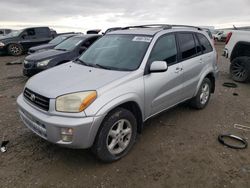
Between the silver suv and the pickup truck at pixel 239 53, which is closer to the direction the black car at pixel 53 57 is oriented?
the silver suv

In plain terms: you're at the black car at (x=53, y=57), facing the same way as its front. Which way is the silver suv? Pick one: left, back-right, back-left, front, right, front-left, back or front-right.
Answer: front-left

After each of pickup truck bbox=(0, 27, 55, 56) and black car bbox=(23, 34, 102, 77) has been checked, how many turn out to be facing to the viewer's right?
0

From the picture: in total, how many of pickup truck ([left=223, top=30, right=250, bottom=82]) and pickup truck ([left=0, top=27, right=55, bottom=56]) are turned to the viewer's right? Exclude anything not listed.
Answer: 1

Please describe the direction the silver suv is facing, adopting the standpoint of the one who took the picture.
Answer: facing the viewer and to the left of the viewer

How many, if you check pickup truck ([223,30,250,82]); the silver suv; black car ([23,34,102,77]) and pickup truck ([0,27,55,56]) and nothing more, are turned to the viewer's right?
1

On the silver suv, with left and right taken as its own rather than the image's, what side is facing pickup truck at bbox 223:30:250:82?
back

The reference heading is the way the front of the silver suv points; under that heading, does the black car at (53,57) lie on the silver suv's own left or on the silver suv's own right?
on the silver suv's own right

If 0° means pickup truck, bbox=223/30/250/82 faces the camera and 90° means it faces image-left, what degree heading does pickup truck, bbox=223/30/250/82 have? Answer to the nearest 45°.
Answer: approximately 270°

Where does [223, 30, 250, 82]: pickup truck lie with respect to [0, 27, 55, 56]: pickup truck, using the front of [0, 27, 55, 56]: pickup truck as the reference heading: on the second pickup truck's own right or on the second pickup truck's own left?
on the second pickup truck's own left

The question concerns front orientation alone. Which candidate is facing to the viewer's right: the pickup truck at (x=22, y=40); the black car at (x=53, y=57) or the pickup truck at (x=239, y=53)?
the pickup truck at (x=239, y=53)

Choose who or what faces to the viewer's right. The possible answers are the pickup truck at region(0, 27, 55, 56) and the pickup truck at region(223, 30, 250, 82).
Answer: the pickup truck at region(223, 30, 250, 82)

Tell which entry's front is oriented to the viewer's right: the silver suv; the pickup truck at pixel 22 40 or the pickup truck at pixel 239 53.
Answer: the pickup truck at pixel 239 53

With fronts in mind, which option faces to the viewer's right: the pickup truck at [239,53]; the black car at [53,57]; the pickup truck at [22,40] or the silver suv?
the pickup truck at [239,53]

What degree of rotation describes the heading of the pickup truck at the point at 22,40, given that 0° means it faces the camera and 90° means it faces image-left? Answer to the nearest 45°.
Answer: approximately 45°
